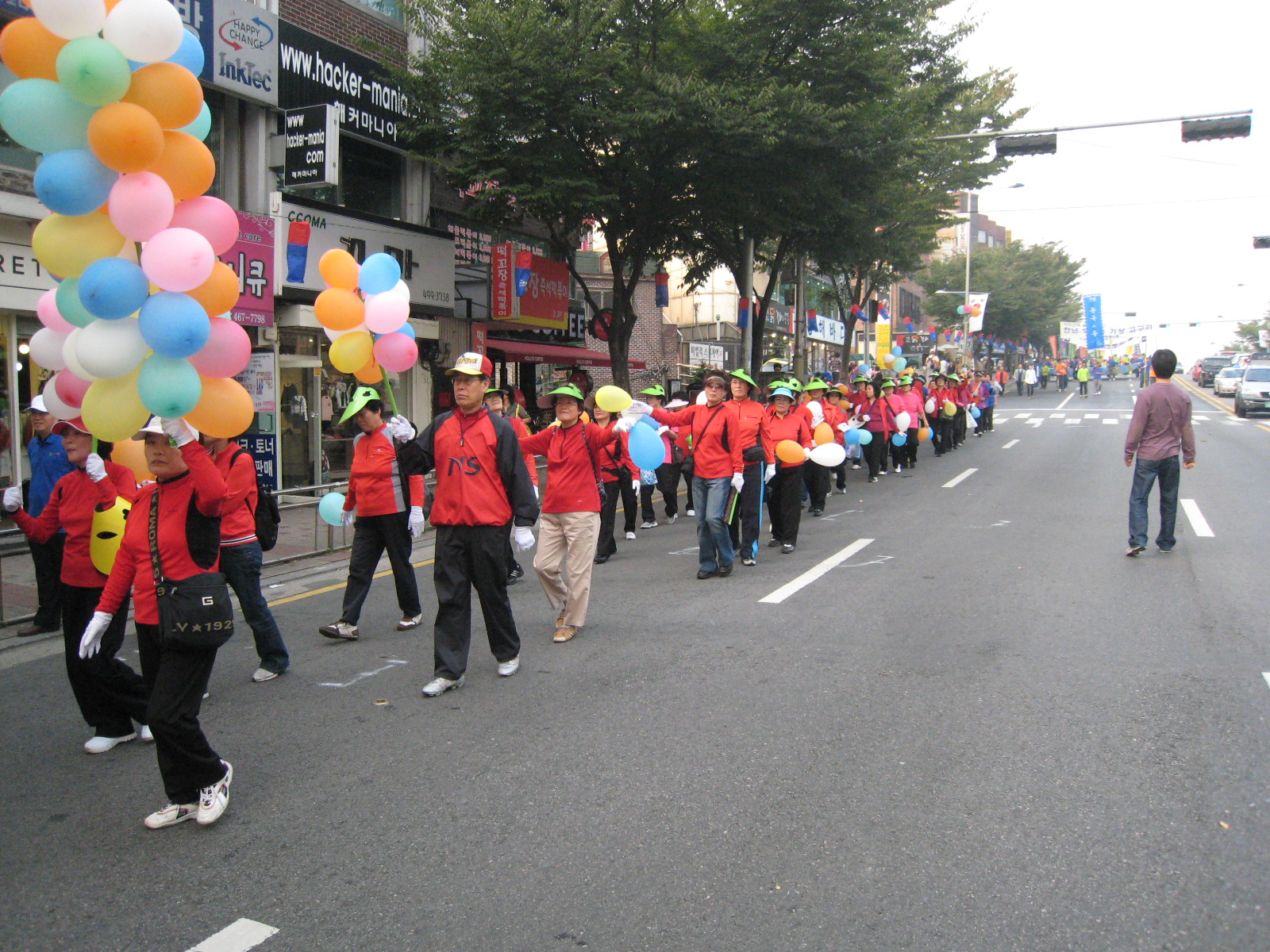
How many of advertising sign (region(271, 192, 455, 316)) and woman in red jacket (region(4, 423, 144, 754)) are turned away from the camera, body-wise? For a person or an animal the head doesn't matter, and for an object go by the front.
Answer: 0

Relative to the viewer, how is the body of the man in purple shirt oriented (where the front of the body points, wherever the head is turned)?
away from the camera

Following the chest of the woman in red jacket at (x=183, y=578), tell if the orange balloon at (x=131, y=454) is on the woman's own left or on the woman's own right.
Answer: on the woman's own right

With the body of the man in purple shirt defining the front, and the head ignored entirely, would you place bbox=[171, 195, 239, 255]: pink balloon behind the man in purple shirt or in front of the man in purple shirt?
behind

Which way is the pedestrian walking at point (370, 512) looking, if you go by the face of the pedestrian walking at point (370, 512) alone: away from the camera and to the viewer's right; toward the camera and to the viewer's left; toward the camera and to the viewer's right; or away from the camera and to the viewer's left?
toward the camera and to the viewer's left
